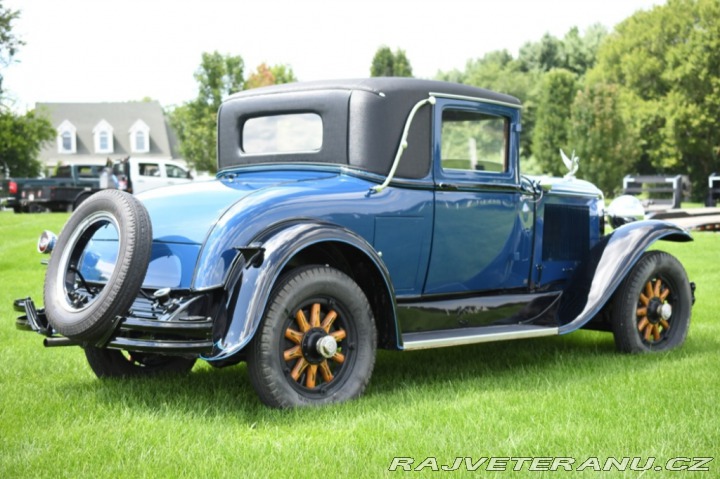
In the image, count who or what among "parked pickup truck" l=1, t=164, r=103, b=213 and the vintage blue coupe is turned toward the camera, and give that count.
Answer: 0

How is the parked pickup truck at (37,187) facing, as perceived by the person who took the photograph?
facing away from the viewer and to the right of the viewer

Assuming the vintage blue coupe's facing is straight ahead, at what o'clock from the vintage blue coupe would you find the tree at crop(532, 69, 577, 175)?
The tree is roughly at 11 o'clock from the vintage blue coupe.

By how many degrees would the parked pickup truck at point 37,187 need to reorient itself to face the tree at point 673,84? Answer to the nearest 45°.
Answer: approximately 45° to its right

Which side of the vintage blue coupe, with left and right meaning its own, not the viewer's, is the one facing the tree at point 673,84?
front

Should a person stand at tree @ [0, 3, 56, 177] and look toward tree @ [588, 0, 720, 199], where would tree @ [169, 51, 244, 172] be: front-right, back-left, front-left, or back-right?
front-left

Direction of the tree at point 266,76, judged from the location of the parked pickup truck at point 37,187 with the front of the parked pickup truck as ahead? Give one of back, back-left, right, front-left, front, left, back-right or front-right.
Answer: front

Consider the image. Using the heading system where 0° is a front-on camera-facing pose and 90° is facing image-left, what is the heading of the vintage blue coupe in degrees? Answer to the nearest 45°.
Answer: approximately 225°

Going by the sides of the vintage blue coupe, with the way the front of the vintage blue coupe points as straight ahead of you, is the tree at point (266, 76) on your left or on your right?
on your left

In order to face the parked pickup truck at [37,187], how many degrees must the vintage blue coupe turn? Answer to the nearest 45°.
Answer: approximately 90° to its left

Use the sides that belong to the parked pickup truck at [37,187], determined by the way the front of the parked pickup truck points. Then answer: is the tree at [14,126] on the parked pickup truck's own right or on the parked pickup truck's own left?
on the parked pickup truck's own left

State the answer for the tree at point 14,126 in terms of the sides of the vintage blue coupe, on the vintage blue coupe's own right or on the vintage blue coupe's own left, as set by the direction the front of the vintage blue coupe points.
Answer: on the vintage blue coupe's own left

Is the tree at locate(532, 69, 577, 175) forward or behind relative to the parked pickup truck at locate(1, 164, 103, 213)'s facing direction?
forward

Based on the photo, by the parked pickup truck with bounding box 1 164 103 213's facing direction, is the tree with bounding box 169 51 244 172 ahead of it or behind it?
ahead

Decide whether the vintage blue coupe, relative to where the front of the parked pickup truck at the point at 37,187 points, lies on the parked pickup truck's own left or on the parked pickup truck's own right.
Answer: on the parked pickup truck's own right

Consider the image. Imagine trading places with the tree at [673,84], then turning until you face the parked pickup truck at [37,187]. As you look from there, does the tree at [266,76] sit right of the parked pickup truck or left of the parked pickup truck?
right
